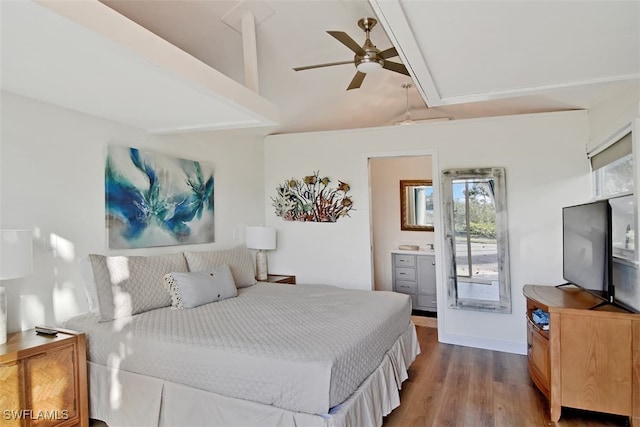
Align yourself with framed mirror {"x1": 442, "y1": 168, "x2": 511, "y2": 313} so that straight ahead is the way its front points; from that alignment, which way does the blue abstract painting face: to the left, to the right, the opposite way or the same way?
to the left

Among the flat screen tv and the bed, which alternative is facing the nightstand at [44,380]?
the flat screen tv

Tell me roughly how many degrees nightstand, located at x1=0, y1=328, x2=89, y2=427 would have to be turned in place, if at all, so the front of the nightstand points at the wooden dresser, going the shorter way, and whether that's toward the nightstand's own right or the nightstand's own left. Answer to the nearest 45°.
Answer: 0° — it already faces it

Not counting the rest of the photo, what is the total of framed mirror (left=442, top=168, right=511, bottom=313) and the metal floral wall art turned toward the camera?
2

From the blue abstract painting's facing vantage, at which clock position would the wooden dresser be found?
The wooden dresser is roughly at 12 o'clock from the blue abstract painting.

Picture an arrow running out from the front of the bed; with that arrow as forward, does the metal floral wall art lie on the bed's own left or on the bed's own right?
on the bed's own left

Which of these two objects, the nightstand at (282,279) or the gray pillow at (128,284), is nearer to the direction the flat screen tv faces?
the gray pillow

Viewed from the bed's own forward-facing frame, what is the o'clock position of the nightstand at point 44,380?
The nightstand is roughly at 5 o'clock from the bed.

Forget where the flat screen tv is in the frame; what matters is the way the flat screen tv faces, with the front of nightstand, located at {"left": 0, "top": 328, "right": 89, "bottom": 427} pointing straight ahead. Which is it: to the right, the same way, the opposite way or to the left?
the opposite way

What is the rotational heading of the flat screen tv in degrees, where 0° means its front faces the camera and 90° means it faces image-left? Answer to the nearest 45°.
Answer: approximately 45°

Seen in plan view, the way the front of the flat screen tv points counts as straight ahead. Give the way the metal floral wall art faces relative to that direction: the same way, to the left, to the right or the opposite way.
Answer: to the left
